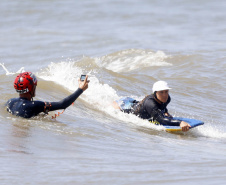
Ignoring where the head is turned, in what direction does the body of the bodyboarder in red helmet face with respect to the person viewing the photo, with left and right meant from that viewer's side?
facing away from the viewer and to the right of the viewer

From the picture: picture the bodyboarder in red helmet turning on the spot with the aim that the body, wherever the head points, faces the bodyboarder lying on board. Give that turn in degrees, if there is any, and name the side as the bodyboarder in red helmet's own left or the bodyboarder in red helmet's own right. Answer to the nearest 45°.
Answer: approximately 45° to the bodyboarder in red helmet's own right
